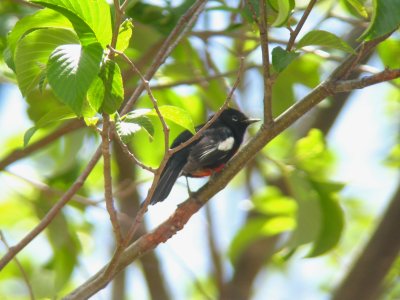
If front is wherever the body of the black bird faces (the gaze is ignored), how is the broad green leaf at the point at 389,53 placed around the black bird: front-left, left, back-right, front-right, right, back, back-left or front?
front

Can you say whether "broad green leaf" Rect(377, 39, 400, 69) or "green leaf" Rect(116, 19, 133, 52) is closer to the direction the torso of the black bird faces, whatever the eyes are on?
the broad green leaf

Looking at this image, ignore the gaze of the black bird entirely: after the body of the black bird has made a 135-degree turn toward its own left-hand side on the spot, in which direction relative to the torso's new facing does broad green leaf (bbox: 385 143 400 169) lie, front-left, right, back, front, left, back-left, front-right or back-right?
back-right

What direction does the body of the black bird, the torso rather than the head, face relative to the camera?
to the viewer's right

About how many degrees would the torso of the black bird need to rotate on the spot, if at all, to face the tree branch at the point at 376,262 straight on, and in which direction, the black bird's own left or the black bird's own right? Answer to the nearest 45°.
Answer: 0° — it already faces it
